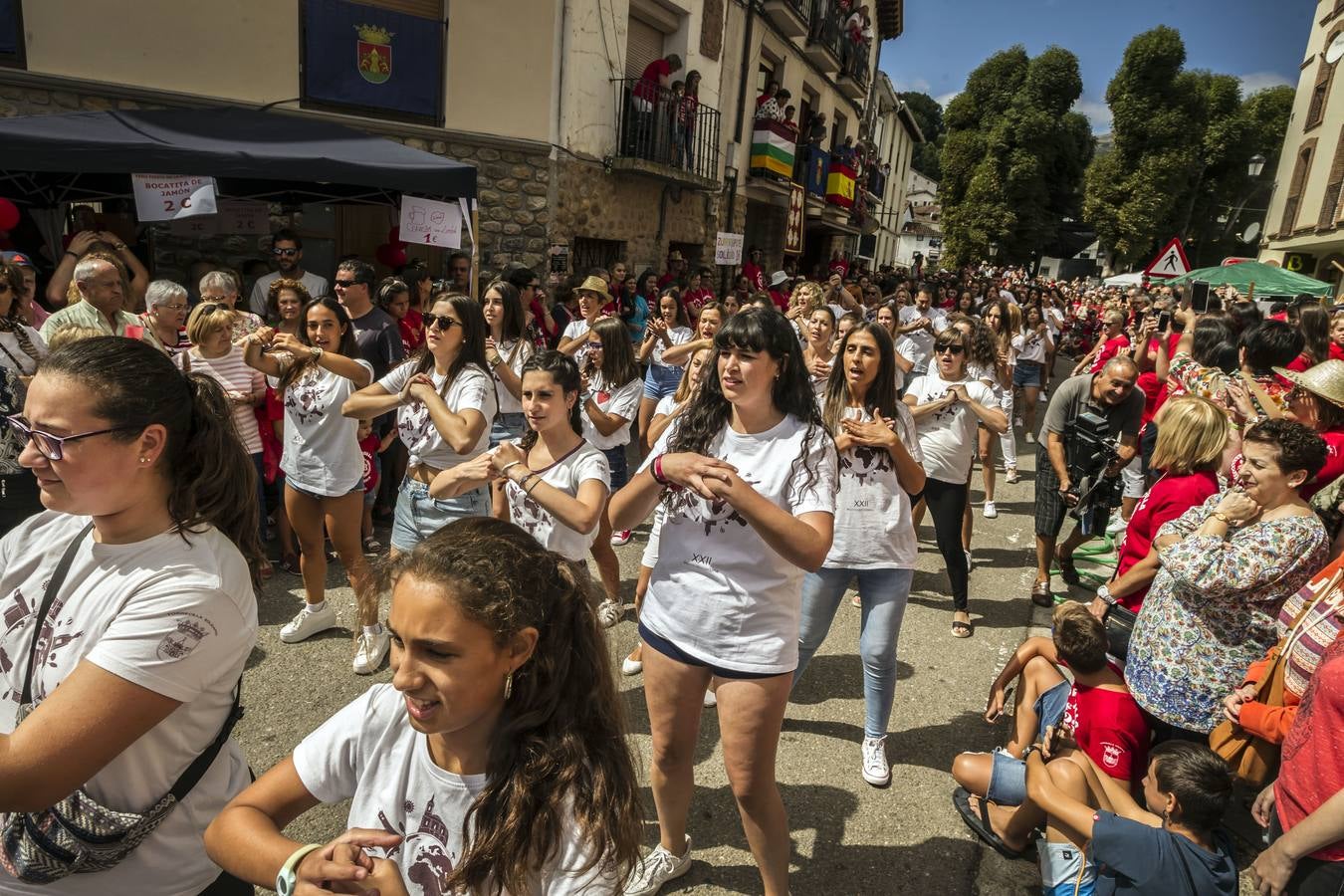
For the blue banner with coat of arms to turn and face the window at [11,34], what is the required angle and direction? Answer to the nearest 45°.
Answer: approximately 135° to its right

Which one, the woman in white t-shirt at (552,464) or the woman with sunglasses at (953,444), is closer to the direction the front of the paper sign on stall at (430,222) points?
the woman in white t-shirt

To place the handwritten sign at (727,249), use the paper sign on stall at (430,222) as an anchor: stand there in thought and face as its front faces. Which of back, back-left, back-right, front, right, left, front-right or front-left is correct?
back-left

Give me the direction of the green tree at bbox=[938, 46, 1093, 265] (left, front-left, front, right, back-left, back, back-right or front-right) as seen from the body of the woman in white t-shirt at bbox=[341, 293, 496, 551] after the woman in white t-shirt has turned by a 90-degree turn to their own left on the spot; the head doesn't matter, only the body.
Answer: left

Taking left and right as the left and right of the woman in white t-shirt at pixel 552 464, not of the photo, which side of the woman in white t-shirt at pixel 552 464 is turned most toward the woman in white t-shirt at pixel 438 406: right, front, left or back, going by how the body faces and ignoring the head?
right

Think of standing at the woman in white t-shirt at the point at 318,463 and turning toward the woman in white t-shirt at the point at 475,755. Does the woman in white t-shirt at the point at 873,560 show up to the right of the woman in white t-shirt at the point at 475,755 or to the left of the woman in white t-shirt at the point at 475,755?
left

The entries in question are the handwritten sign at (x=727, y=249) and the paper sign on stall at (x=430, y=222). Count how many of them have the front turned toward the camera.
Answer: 2

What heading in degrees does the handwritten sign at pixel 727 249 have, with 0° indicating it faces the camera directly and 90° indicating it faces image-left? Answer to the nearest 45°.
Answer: approximately 0°

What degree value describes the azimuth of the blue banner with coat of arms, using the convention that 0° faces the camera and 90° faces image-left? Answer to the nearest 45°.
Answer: approximately 315°

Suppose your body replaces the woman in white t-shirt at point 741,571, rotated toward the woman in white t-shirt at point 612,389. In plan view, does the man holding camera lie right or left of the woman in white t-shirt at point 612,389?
right
